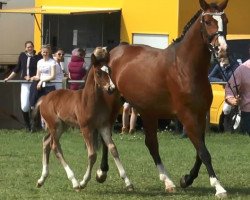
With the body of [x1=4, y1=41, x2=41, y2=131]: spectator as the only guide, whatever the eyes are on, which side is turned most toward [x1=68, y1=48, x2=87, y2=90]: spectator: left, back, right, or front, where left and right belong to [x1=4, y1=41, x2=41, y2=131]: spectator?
left
